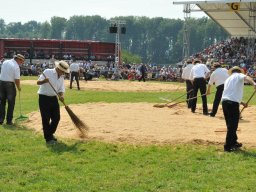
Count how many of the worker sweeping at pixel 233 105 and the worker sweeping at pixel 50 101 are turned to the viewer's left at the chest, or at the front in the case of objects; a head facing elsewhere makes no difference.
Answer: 0

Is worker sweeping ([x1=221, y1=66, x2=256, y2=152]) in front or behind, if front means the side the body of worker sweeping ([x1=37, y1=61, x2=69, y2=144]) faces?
in front

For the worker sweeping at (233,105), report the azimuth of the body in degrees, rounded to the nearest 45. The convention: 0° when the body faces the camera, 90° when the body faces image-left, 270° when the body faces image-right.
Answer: approximately 225°

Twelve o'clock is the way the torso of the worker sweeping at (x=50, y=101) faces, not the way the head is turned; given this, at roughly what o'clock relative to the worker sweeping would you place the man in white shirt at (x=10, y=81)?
The man in white shirt is roughly at 7 o'clock from the worker sweeping.

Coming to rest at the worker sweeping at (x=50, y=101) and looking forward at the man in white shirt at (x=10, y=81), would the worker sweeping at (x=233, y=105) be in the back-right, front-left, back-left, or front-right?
back-right

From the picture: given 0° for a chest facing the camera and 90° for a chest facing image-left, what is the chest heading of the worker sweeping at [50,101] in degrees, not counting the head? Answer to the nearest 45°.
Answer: approximately 315°

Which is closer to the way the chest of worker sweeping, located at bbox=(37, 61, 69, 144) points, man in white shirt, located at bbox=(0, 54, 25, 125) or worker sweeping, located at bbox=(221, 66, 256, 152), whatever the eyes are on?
the worker sweeping
